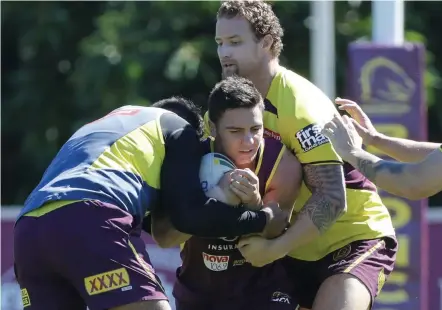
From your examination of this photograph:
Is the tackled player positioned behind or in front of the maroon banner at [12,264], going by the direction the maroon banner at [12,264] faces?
in front

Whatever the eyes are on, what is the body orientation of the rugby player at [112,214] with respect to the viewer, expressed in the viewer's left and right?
facing away from the viewer and to the right of the viewer

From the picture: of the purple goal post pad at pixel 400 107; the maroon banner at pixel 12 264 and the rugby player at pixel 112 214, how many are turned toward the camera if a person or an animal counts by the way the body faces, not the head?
2

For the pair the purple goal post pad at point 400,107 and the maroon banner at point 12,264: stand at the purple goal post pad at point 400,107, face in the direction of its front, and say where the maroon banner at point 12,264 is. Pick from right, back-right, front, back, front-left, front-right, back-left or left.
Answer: right
